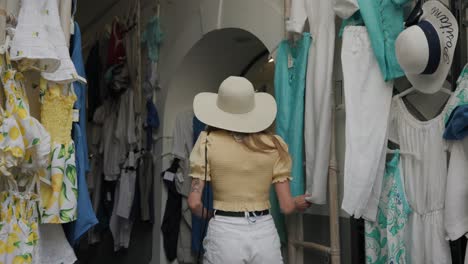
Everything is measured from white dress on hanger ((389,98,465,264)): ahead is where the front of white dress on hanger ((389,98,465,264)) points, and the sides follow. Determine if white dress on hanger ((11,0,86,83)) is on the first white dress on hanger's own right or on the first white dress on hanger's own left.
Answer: on the first white dress on hanger's own right

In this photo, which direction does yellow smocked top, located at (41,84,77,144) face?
toward the camera

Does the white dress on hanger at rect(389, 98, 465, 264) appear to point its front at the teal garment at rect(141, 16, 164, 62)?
no

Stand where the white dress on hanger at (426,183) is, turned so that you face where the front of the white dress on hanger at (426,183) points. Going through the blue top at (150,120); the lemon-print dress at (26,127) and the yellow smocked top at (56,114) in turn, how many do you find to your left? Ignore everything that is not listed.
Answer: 0

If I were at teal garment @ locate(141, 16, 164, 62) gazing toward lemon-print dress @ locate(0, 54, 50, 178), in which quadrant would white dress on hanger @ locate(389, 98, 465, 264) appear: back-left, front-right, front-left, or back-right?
front-left

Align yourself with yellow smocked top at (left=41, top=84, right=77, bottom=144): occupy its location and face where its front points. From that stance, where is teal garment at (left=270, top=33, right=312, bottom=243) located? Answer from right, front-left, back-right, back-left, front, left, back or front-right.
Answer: left

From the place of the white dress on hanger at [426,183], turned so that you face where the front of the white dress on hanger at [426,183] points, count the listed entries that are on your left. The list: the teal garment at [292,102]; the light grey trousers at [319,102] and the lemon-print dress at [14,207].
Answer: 0

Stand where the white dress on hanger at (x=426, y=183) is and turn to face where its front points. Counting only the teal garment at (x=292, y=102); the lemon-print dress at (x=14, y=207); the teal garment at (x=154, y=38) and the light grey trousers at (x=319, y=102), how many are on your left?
0

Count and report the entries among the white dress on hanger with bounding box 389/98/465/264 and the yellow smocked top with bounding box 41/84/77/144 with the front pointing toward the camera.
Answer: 2

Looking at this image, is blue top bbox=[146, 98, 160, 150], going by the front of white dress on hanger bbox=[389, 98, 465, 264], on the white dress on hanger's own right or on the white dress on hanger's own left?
on the white dress on hanger's own right

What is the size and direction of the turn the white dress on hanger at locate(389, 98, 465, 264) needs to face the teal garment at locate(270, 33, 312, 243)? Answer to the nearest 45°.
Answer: approximately 135° to its right

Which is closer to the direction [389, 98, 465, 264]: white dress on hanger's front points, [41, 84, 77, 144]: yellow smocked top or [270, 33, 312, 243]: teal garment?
the yellow smocked top

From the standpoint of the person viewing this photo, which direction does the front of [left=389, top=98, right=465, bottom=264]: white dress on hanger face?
facing the viewer

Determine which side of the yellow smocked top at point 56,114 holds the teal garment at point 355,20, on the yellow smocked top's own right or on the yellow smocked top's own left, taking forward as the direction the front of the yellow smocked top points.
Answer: on the yellow smocked top's own left
